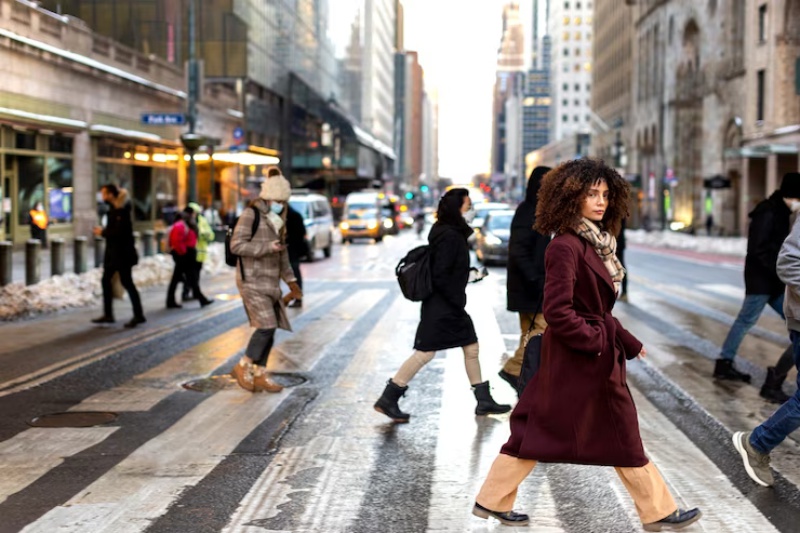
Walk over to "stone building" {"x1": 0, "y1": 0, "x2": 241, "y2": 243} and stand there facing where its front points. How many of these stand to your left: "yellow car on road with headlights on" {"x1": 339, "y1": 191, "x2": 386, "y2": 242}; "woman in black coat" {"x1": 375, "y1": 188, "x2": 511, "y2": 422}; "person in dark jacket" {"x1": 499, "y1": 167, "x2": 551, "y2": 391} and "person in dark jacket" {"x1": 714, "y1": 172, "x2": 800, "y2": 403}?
1

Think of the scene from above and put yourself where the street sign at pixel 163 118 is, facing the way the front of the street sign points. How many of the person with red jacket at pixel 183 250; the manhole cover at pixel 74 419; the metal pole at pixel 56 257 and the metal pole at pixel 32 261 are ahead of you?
4

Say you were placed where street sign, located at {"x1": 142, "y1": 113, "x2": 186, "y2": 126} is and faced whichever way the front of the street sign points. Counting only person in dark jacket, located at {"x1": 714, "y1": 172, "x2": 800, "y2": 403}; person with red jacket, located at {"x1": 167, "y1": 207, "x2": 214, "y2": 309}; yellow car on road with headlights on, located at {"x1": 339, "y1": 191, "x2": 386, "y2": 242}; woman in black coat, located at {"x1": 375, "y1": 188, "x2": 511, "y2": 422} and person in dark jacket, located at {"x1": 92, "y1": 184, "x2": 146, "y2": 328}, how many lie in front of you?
4

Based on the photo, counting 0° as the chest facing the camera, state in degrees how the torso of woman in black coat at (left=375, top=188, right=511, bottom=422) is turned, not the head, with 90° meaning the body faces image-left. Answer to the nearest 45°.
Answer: approximately 270°

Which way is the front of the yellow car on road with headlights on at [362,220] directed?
toward the camera

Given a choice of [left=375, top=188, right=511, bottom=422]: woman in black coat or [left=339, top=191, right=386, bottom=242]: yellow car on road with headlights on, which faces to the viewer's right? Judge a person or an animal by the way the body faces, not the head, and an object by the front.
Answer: the woman in black coat

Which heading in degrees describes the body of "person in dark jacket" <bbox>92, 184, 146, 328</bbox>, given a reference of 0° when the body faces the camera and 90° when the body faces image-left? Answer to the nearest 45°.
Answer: approximately 90°

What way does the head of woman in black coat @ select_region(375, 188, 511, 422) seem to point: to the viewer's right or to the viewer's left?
to the viewer's right
